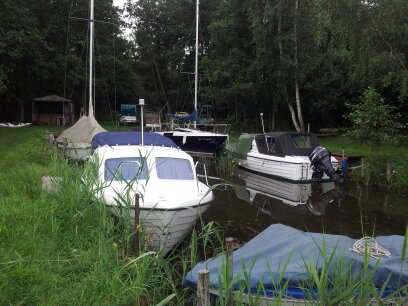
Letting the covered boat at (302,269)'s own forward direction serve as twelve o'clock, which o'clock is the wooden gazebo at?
The wooden gazebo is roughly at 2 o'clock from the covered boat.

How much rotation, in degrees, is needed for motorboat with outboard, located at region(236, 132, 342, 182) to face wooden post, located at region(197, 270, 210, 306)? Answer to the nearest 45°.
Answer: approximately 135° to its left

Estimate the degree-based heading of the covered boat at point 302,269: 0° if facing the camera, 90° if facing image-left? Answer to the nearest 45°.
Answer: approximately 90°

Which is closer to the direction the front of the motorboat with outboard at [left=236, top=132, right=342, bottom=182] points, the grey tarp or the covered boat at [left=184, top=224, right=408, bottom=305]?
the grey tarp

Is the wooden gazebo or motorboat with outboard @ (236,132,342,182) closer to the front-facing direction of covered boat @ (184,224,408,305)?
the wooden gazebo

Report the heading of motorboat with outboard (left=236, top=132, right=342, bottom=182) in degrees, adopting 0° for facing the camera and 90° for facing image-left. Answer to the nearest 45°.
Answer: approximately 135°

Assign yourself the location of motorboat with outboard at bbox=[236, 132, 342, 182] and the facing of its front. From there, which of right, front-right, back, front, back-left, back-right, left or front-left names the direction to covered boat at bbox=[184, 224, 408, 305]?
back-left

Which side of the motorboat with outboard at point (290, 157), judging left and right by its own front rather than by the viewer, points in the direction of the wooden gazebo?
front

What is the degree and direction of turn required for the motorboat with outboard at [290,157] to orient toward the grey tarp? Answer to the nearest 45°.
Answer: approximately 45° to its left

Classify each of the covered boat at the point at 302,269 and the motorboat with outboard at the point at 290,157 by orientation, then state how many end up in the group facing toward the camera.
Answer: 0
